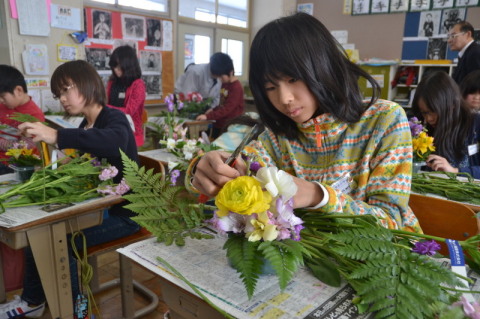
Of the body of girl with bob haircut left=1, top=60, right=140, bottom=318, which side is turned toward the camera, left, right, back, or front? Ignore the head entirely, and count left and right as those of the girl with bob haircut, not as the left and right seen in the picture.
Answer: left

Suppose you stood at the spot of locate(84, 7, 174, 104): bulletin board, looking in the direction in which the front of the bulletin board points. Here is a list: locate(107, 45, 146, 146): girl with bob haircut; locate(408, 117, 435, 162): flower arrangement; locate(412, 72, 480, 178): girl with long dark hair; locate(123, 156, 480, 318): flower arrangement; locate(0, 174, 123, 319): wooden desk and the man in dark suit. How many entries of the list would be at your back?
0

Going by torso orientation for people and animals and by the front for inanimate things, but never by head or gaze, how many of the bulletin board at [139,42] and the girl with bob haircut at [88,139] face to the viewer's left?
1

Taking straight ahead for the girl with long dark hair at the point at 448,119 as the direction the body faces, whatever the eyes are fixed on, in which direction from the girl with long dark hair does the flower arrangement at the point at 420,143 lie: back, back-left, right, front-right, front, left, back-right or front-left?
front-left

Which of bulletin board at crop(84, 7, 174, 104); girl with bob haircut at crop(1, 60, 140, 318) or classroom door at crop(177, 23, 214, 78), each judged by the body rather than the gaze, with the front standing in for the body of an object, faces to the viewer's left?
the girl with bob haircut

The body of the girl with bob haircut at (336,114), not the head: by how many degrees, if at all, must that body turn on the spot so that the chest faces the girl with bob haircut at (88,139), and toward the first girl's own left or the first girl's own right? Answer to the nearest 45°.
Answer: approximately 90° to the first girl's own right

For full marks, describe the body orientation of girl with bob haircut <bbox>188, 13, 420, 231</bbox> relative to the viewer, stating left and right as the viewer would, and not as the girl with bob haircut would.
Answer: facing the viewer and to the left of the viewer

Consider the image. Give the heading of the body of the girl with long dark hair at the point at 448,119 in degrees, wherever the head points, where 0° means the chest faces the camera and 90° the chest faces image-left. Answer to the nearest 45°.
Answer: approximately 45°

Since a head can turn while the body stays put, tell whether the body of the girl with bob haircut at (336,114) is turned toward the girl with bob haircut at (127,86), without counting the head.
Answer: no

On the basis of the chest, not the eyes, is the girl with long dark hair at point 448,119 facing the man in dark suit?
no

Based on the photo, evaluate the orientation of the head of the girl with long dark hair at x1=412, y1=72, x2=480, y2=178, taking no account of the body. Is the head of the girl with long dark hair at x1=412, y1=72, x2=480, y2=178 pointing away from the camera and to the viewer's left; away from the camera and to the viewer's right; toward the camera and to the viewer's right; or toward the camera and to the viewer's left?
toward the camera and to the viewer's left

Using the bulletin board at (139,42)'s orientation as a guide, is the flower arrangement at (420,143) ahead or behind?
ahead

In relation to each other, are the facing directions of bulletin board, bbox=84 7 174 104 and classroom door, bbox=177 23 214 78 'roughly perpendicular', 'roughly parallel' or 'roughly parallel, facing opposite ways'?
roughly parallel

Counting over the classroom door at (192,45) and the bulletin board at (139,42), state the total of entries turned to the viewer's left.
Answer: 0

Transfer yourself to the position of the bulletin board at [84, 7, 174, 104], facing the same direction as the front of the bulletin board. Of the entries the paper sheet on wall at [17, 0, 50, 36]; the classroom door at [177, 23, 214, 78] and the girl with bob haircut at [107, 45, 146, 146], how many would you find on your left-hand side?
1

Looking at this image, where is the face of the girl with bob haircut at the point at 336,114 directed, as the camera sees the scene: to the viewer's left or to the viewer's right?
to the viewer's left
